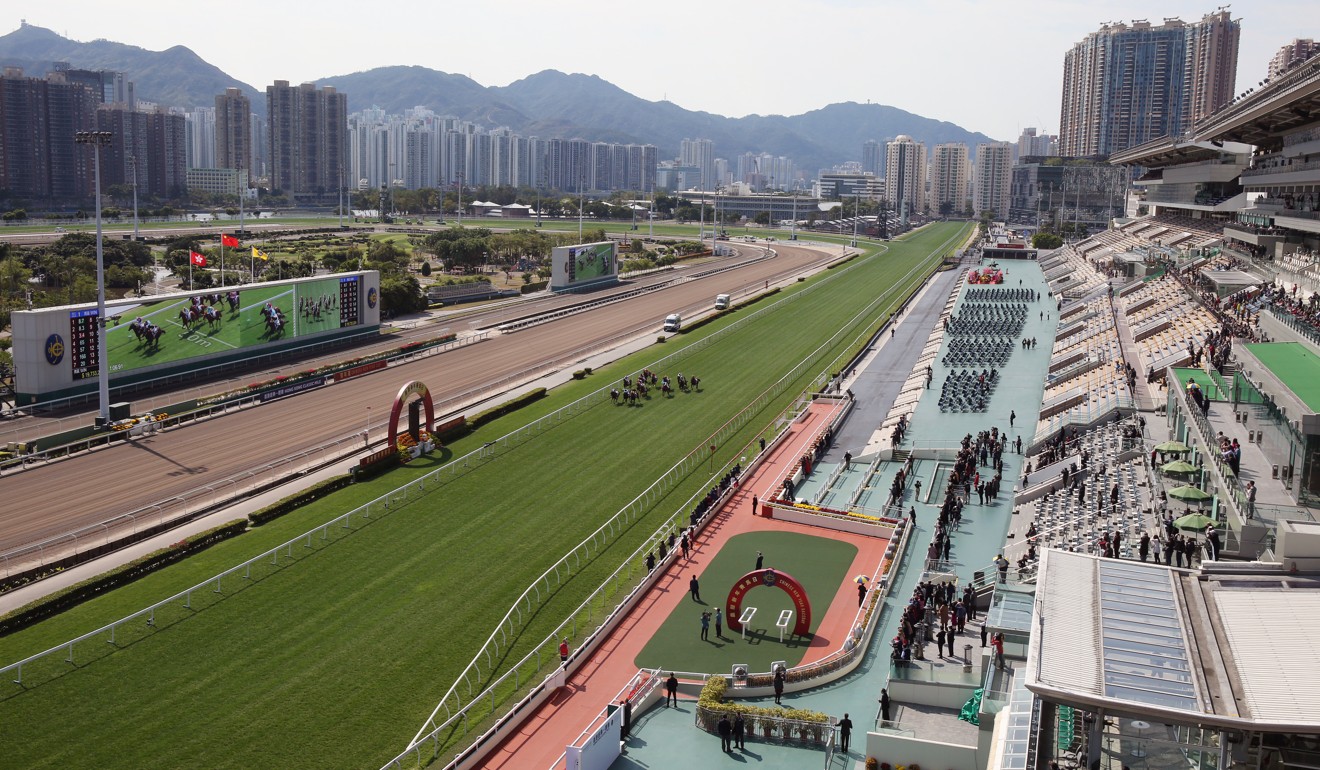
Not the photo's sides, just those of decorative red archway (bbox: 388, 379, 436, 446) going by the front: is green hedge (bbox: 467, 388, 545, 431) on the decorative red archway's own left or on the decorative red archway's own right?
on the decorative red archway's own left

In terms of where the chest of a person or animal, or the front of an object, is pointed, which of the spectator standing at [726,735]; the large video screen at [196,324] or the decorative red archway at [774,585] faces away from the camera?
the spectator standing

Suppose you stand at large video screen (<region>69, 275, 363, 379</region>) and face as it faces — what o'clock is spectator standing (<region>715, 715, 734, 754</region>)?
The spectator standing is roughly at 1 o'clock from the large video screen.

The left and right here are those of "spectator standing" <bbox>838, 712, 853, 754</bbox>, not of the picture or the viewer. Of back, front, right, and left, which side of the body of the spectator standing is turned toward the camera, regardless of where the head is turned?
back

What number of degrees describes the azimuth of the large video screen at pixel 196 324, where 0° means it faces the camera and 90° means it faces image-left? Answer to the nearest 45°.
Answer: approximately 315°

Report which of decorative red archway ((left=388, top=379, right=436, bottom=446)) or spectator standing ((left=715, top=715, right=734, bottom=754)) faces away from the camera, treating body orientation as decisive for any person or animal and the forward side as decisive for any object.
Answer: the spectator standing

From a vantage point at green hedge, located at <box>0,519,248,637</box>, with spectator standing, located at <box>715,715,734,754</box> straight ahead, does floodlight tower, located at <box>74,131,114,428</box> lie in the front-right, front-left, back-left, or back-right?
back-left

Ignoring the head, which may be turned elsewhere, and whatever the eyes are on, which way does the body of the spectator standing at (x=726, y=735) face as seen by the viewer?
away from the camera

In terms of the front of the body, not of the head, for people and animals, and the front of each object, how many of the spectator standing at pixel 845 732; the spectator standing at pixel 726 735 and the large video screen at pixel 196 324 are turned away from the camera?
2
